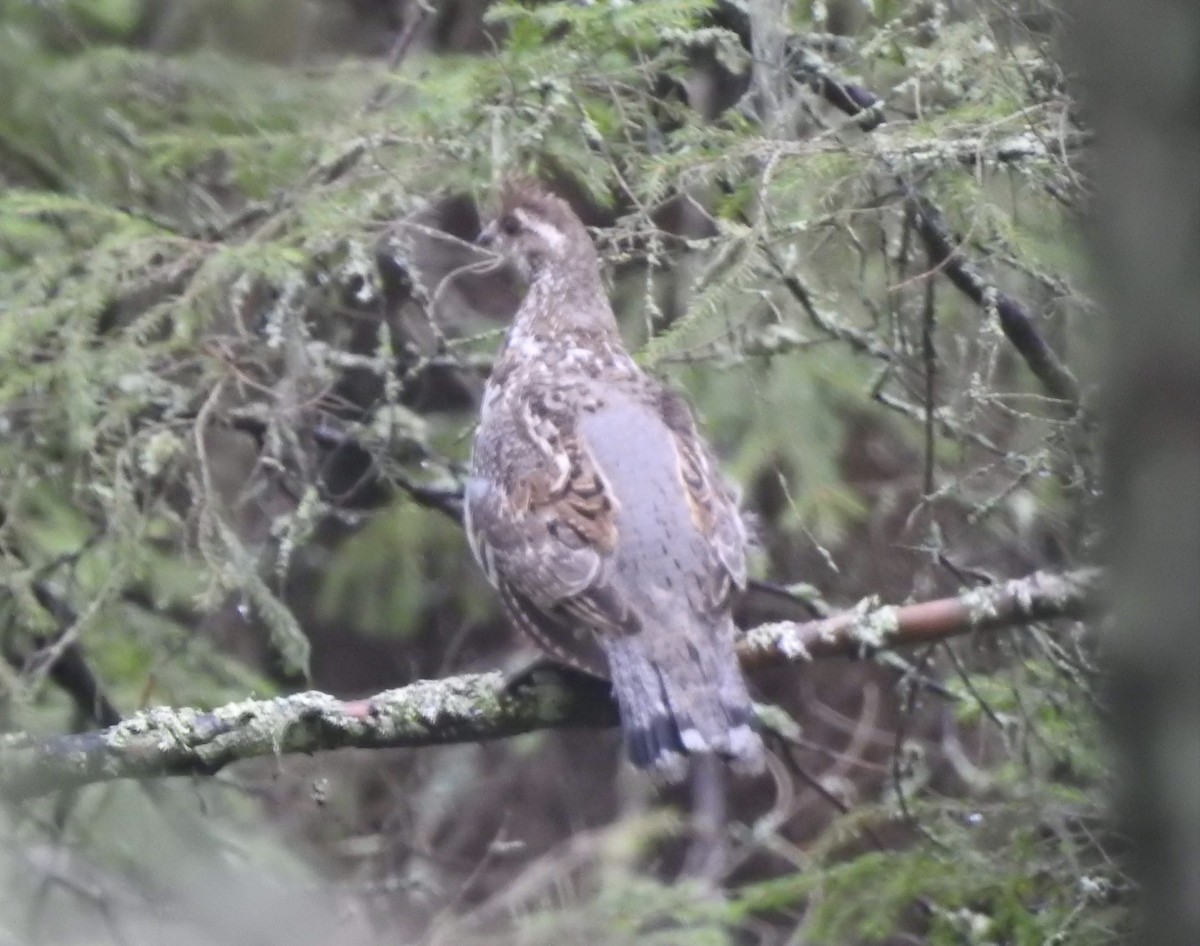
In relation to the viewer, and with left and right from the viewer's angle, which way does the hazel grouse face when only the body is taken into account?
facing away from the viewer and to the left of the viewer
